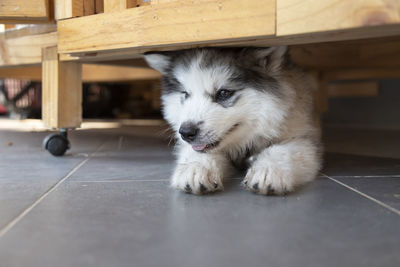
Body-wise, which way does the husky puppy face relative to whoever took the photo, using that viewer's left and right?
facing the viewer and to the left of the viewer
